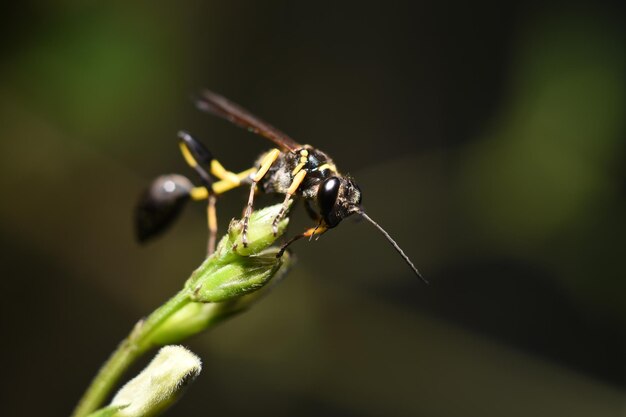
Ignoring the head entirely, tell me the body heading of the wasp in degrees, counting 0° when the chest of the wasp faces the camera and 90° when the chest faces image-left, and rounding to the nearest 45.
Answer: approximately 270°

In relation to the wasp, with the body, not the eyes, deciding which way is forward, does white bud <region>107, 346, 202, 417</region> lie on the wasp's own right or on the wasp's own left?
on the wasp's own right
